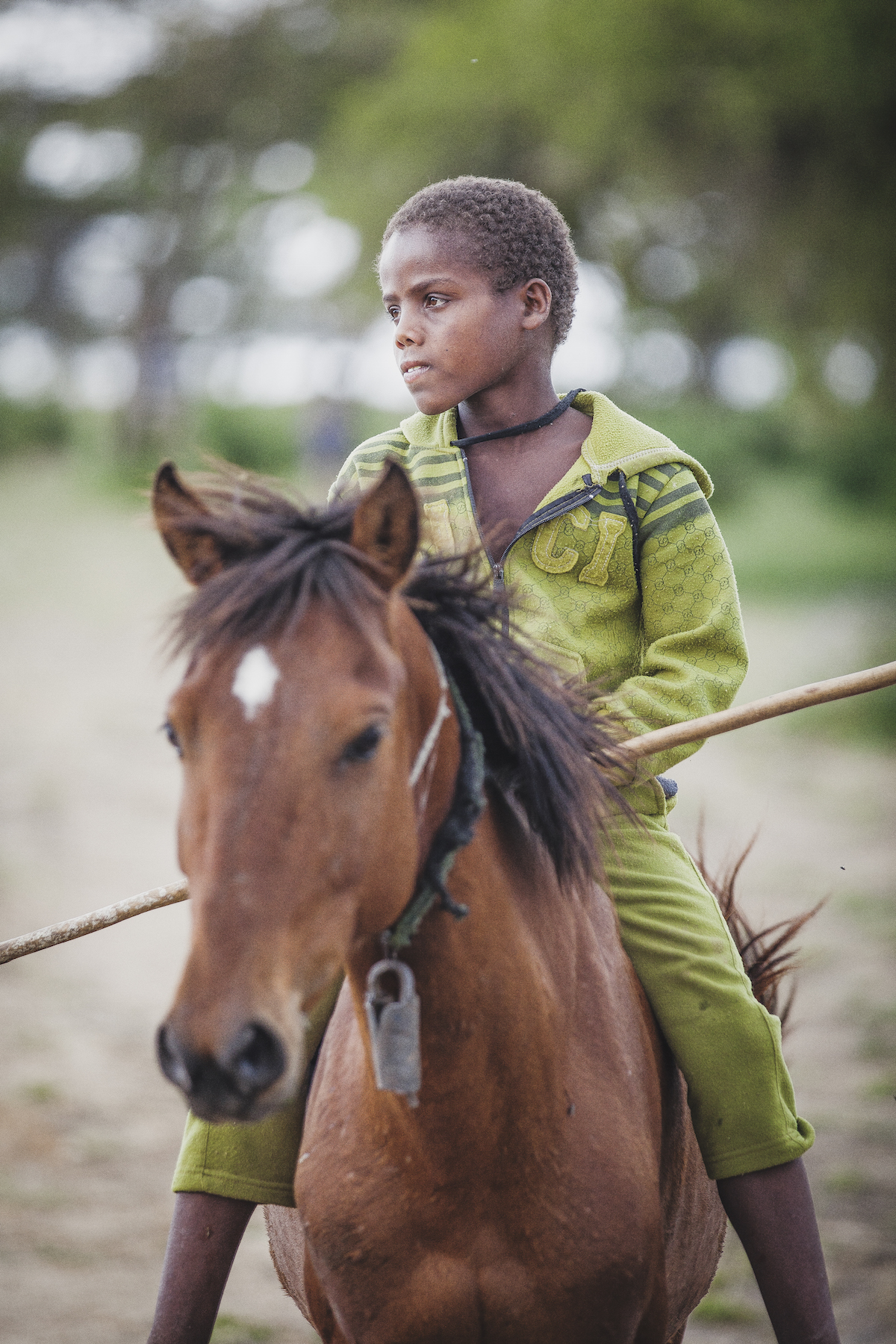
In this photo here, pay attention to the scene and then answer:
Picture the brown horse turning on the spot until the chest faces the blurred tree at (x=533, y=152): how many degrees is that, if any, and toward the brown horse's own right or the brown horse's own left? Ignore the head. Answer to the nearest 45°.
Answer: approximately 180°

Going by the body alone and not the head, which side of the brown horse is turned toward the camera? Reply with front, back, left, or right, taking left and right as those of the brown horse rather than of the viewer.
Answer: front

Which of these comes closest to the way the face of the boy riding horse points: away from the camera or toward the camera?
toward the camera
